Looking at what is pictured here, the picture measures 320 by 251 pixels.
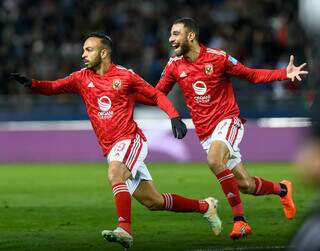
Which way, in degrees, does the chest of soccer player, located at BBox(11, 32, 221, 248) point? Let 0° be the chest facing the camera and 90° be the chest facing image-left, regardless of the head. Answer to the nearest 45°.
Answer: approximately 45°

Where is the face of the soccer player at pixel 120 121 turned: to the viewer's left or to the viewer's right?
to the viewer's left

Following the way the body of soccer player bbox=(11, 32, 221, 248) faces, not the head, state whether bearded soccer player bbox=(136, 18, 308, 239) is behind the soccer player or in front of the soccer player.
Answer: behind

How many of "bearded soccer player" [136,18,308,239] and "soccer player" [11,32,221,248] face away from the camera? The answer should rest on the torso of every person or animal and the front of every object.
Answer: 0

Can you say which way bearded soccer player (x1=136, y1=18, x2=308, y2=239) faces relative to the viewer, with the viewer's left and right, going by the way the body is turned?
facing the viewer and to the left of the viewer

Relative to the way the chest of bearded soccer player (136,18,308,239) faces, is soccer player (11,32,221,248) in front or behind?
in front

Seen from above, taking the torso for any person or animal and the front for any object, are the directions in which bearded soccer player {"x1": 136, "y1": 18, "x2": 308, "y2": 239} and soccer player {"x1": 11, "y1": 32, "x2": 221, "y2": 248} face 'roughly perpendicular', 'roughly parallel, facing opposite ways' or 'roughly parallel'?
roughly parallel
